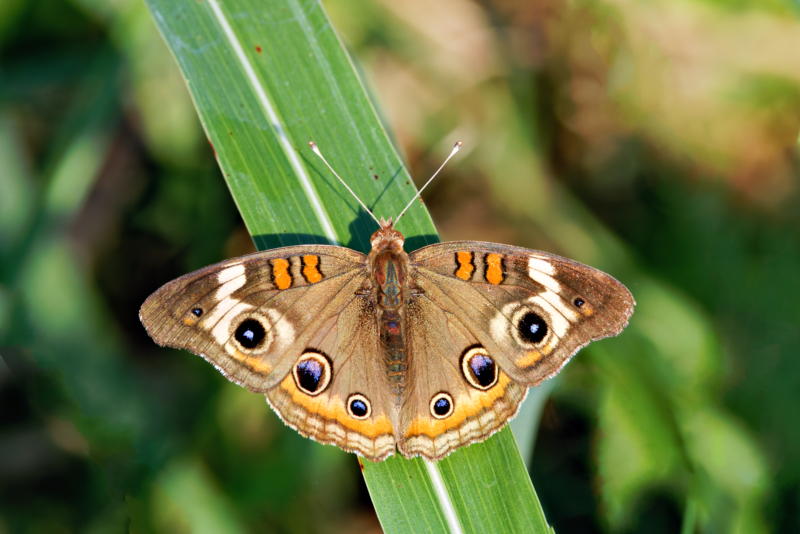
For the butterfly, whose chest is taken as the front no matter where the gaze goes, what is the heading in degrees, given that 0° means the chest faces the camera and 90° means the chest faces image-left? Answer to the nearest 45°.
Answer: approximately 180°
